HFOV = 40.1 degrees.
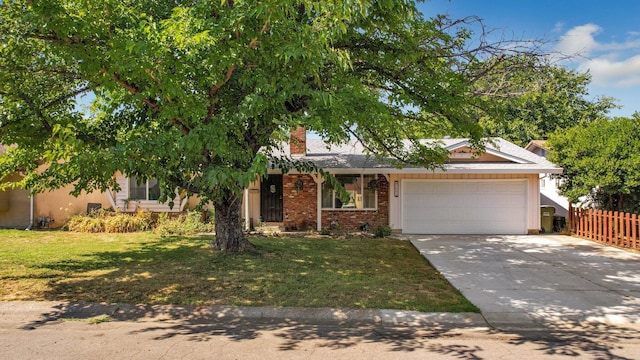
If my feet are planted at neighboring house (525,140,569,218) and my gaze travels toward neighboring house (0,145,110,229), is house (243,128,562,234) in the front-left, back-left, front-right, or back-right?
front-left

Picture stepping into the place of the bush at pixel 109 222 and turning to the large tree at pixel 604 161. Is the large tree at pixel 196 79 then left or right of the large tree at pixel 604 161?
right

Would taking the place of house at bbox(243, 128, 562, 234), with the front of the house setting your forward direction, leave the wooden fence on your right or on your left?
on your left

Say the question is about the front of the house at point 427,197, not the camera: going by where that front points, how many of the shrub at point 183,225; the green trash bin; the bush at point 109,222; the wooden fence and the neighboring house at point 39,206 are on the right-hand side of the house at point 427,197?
3

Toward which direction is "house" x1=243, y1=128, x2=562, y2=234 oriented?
toward the camera

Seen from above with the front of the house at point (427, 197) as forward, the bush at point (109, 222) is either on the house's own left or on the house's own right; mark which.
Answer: on the house's own right

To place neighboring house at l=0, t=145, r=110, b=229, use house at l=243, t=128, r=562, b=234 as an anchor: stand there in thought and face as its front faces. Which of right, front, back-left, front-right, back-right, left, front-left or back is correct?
right

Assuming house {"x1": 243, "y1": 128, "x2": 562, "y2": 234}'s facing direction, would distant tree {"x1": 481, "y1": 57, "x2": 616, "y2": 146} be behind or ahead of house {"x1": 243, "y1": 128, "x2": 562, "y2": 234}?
behind

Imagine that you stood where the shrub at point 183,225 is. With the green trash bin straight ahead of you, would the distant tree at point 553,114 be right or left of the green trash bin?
left

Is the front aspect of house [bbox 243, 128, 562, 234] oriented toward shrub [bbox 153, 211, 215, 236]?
no

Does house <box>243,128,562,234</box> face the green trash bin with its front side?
no

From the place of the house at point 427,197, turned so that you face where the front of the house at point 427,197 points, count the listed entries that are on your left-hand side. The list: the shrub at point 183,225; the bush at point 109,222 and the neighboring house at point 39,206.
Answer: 0

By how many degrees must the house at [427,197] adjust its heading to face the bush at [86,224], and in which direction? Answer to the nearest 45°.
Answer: approximately 90° to its right
